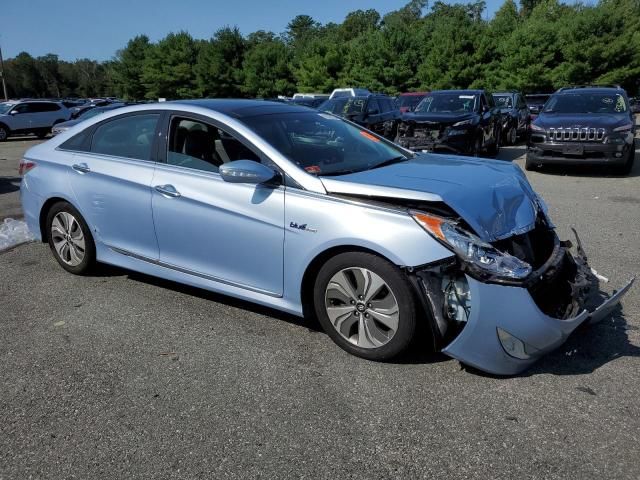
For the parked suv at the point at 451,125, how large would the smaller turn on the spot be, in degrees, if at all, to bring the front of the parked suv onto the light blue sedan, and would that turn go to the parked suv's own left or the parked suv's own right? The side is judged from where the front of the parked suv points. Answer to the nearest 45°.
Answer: approximately 45° to the parked suv's own left

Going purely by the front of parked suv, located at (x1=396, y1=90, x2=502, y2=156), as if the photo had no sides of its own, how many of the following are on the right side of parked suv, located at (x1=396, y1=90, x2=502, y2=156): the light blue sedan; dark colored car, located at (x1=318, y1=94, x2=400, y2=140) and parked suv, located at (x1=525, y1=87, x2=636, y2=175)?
1

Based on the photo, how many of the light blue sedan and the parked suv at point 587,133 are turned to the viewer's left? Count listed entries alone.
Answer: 0

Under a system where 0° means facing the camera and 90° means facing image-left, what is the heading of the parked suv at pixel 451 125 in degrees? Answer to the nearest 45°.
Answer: approximately 45°

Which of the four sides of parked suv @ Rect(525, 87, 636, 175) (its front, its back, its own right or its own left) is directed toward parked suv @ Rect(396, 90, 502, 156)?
right

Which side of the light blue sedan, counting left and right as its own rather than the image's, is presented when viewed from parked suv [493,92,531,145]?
left

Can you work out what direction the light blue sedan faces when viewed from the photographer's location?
facing the viewer and to the right of the viewer

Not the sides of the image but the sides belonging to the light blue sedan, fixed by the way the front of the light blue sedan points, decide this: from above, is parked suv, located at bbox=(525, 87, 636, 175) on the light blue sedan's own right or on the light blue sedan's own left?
on the light blue sedan's own left

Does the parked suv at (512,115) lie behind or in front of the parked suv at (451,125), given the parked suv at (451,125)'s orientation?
behind

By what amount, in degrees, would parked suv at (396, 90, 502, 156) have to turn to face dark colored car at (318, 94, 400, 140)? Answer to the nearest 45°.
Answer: approximately 90° to its right

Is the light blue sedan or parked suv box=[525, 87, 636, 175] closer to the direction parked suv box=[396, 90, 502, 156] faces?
the light blue sedan

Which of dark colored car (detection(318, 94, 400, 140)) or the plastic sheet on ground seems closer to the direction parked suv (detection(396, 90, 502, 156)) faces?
the plastic sheet on ground

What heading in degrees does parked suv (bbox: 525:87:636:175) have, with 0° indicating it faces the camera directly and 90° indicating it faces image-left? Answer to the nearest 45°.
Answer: approximately 0°

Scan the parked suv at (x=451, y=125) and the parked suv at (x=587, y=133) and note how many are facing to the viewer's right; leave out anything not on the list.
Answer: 0
